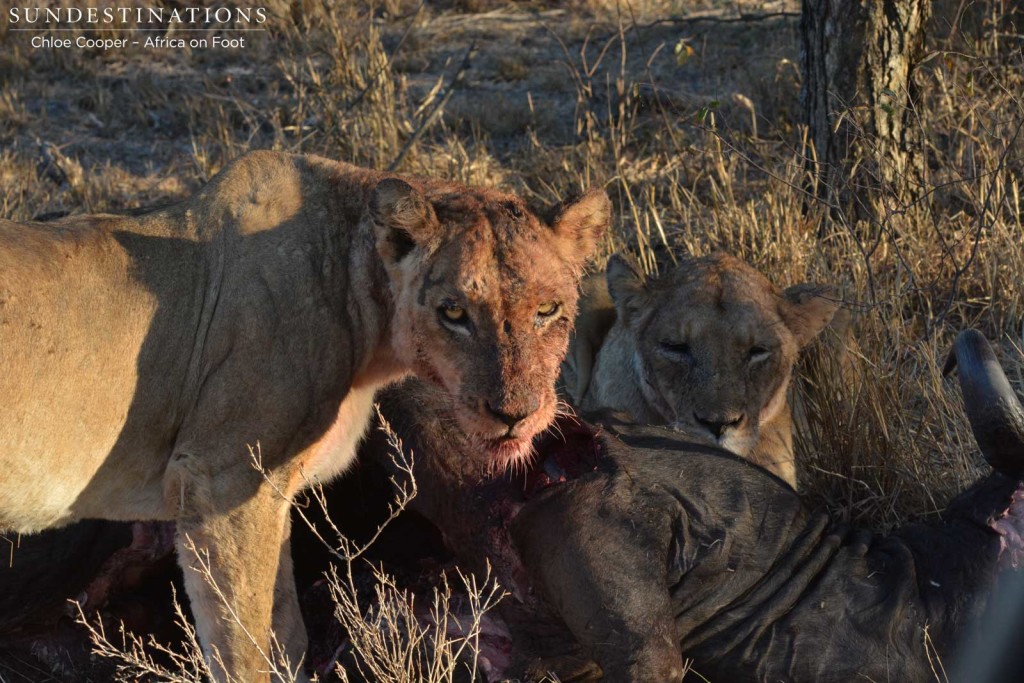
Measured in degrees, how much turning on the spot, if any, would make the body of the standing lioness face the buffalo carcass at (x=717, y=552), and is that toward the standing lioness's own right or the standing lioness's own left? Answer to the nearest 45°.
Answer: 0° — it already faces it

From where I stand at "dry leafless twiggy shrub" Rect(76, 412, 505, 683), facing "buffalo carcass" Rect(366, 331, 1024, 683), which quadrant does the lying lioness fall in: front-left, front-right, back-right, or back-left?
front-left

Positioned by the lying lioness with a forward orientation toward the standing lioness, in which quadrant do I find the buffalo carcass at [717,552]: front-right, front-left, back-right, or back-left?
front-left

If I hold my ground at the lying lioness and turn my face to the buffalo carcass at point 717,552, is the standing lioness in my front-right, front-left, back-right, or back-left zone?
front-right

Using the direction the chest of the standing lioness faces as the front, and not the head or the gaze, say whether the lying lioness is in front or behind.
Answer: in front

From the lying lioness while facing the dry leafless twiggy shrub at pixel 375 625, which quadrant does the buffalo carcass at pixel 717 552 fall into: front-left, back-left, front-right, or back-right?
front-left

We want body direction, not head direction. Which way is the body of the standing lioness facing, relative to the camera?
to the viewer's right
